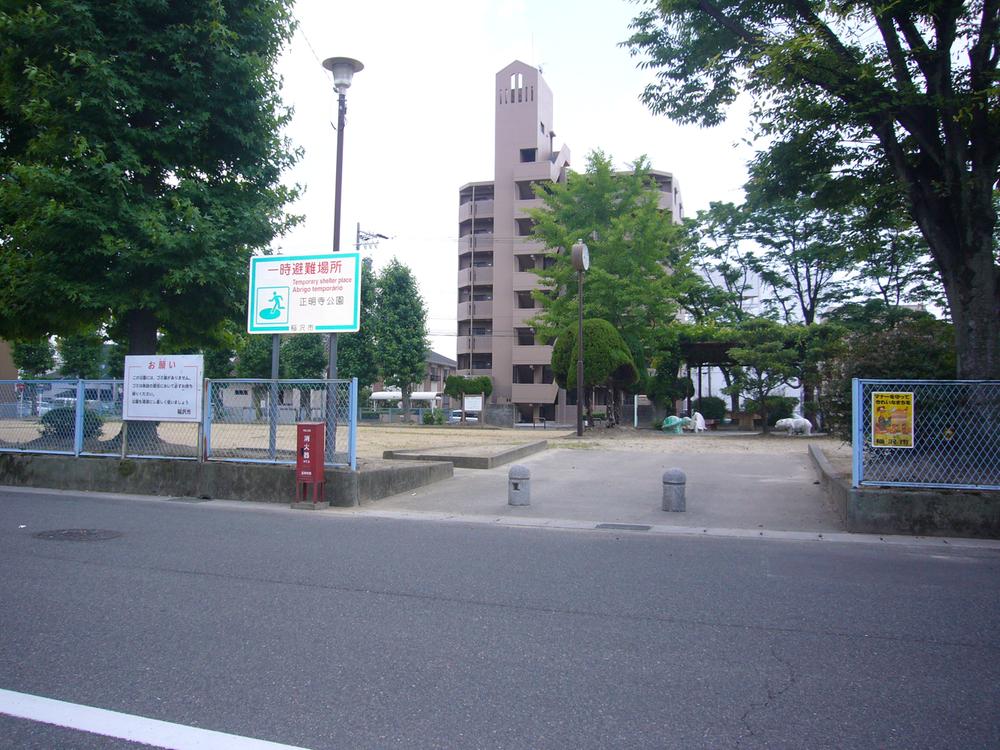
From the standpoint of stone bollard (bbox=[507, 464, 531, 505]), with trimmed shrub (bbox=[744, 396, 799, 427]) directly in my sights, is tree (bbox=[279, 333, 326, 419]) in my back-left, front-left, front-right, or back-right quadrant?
front-left

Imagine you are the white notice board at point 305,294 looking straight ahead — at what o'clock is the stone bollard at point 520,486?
The stone bollard is roughly at 10 o'clock from the white notice board.

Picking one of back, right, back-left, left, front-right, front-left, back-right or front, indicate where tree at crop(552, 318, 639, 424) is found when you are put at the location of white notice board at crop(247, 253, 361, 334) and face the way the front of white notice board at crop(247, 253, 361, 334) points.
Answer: back-left

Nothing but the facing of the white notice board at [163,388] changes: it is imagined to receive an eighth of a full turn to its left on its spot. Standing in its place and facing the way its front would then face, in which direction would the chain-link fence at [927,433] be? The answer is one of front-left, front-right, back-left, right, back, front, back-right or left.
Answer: front

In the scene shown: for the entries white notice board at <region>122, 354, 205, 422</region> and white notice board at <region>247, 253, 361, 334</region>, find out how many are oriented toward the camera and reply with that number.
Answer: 2

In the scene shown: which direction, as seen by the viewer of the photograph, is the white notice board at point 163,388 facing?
facing the viewer

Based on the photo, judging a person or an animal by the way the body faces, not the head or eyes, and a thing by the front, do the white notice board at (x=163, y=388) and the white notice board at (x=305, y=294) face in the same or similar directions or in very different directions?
same or similar directions

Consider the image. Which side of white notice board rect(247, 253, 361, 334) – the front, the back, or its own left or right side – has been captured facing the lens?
front

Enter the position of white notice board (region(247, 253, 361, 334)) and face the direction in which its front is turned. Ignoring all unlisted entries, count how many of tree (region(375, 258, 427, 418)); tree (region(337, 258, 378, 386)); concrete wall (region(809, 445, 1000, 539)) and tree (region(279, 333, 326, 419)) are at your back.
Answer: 3

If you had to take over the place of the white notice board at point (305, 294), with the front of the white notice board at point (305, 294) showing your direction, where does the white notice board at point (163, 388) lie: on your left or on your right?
on your right

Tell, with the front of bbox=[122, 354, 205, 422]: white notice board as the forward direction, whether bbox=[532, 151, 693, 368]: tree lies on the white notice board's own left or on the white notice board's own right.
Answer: on the white notice board's own left
